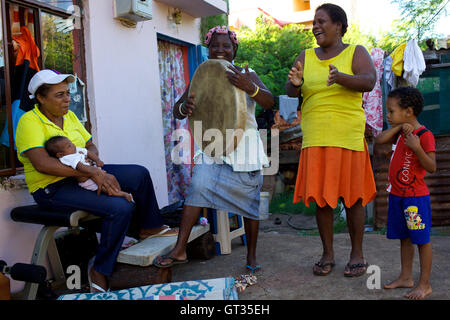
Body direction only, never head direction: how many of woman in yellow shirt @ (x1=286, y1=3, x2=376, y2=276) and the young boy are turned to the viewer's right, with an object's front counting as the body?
0

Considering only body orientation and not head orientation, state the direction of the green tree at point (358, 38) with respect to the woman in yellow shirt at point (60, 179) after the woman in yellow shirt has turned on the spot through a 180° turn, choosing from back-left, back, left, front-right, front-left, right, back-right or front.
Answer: right

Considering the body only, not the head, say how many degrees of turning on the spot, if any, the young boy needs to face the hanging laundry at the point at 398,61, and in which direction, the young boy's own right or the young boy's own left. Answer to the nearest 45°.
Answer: approximately 135° to the young boy's own right

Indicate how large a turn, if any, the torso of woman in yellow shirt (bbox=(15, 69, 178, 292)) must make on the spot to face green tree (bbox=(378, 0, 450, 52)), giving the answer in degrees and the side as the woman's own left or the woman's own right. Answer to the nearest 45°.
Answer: approximately 90° to the woman's own left

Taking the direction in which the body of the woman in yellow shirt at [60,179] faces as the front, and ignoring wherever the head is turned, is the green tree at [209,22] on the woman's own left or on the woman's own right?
on the woman's own left

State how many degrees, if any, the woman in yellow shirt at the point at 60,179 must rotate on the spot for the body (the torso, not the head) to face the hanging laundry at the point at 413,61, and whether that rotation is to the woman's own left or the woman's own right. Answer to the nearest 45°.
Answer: approximately 90° to the woman's own left

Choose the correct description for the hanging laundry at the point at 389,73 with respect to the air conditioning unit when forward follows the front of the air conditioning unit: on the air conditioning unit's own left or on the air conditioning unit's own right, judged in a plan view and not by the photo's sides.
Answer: on the air conditioning unit's own left

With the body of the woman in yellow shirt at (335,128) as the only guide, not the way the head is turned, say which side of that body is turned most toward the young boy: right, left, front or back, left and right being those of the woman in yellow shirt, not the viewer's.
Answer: left

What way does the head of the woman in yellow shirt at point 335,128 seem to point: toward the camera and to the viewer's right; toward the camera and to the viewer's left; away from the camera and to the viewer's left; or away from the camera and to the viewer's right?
toward the camera and to the viewer's left

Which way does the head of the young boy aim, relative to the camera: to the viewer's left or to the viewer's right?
to the viewer's left

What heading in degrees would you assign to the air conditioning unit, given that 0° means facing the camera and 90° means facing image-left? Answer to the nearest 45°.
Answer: approximately 315°

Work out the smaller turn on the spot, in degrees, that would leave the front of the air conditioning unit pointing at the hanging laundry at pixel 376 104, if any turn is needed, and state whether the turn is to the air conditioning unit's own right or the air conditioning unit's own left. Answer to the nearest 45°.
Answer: approximately 90° to the air conditioning unit's own left
